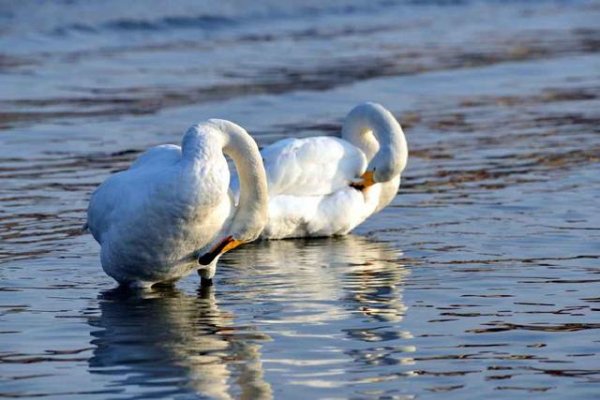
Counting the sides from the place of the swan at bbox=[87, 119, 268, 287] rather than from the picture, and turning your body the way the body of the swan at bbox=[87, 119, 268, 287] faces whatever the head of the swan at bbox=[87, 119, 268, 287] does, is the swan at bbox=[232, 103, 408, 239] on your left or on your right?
on your left

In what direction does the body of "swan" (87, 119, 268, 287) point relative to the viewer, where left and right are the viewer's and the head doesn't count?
facing the viewer and to the right of the viewer

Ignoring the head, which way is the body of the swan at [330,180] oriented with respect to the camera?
to the viewer's right

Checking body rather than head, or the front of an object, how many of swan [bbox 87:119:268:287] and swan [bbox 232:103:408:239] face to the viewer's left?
0

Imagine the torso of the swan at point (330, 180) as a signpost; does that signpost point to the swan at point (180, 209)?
no
